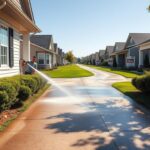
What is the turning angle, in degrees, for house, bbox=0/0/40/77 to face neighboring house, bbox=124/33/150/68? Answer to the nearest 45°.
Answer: approximately 90° to its left

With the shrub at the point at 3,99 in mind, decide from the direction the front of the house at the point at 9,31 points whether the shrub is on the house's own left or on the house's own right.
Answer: on the house's own right

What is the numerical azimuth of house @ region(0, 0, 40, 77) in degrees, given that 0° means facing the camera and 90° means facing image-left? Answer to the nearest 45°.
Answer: approximately 315°

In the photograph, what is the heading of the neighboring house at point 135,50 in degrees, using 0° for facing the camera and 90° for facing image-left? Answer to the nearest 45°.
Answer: approximately 45°

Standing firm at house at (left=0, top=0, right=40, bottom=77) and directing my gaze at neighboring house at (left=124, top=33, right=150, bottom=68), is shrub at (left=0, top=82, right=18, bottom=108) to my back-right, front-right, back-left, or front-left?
back-right

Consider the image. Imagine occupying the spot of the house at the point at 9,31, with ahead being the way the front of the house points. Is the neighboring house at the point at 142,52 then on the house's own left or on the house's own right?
on the house's own left

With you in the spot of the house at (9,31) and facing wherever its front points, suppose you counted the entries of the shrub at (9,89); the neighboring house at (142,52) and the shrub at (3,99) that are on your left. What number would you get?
1

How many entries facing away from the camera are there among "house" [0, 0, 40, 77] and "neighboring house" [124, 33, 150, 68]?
0

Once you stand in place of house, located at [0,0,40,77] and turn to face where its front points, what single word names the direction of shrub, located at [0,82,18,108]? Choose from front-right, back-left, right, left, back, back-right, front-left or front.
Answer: front-right

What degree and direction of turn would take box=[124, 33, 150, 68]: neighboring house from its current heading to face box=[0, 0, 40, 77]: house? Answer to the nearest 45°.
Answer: approximately 45° to its left

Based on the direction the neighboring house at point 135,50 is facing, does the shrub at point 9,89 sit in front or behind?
in front

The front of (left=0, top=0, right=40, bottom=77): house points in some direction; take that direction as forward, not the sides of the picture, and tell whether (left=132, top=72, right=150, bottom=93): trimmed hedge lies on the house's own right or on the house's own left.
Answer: on the house's own left
